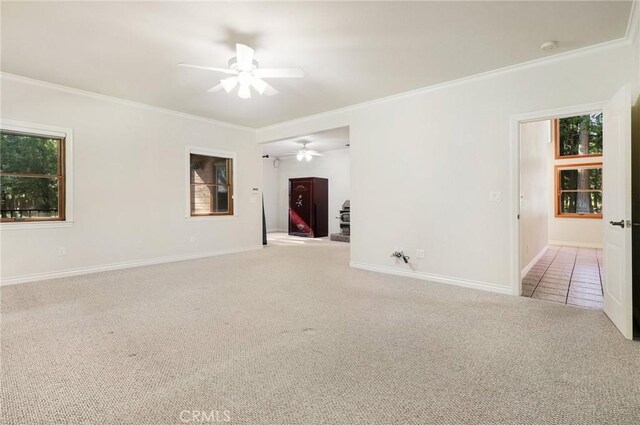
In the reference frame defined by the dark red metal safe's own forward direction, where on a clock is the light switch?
The light switch is roughly at 10 o'clock from the dark red metal safe.

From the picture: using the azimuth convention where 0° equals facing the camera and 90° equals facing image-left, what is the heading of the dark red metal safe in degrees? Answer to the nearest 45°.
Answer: approximately 45°

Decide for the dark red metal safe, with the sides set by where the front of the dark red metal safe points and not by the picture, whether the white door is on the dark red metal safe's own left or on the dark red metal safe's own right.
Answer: on the dark red metal safe's own left

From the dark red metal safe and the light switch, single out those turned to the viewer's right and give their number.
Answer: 0

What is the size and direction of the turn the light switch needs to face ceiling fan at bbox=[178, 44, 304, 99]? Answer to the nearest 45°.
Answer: approximately 45° to its right
